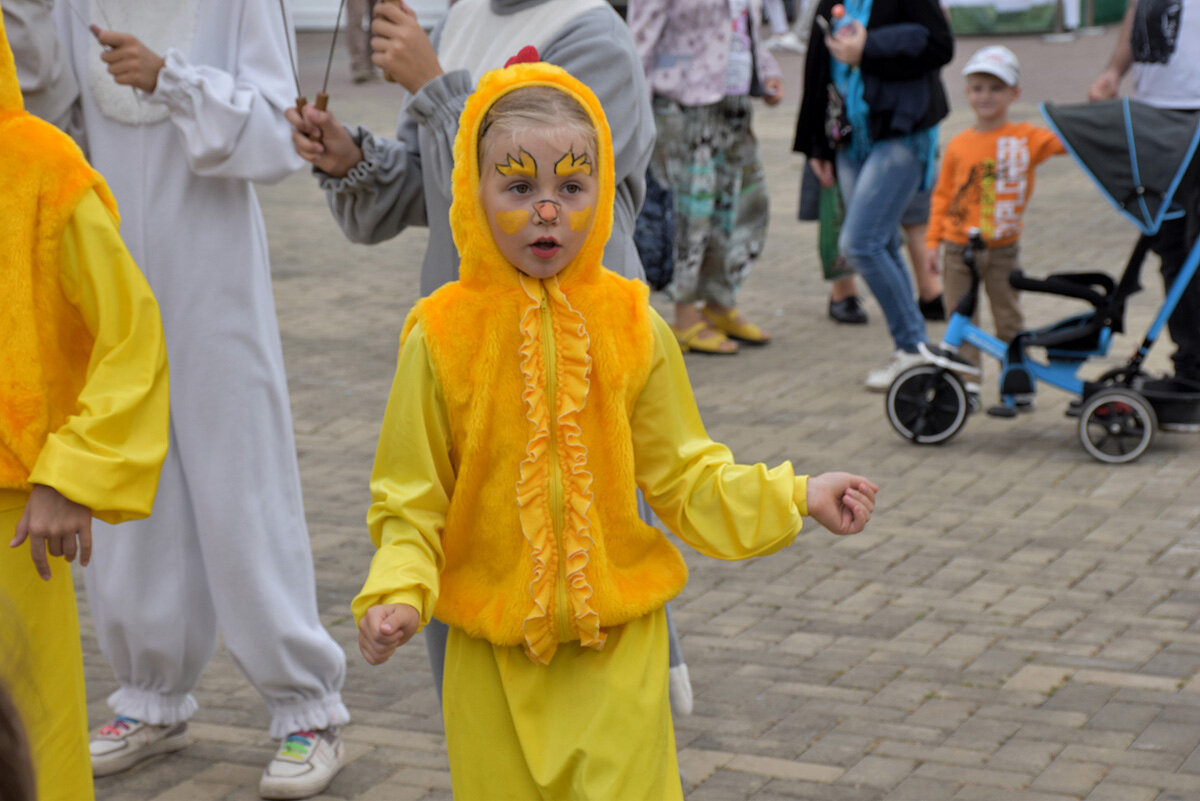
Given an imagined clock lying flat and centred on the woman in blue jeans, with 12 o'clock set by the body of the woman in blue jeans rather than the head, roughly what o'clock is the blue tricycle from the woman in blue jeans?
The blue tricycle is roughly at 9 o'clock from the woman in blue jeans.

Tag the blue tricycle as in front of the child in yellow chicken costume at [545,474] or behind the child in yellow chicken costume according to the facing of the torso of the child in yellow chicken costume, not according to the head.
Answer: behind

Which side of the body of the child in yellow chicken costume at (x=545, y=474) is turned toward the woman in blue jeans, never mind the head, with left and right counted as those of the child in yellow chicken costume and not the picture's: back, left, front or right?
back

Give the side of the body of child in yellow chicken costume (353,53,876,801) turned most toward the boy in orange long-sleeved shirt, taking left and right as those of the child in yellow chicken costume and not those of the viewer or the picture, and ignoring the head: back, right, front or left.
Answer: back

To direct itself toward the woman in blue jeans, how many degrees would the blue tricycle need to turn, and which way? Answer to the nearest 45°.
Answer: approximately 45° to its right

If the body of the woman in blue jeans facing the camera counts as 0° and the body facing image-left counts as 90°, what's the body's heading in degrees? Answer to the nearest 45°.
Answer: approximately 45°

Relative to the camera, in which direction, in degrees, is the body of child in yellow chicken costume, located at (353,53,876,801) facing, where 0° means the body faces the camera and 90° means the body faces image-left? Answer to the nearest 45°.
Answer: approximately 0°

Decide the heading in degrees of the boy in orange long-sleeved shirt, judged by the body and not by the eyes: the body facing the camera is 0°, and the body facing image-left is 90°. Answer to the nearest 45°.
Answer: approximately 0°

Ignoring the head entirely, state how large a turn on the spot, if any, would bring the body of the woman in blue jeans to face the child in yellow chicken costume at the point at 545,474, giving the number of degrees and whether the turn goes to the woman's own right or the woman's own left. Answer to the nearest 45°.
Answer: approximately 45° to the woman's own left

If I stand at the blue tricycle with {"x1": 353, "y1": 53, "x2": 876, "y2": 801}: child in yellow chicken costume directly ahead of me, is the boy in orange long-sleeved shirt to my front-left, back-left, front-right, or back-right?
back-right

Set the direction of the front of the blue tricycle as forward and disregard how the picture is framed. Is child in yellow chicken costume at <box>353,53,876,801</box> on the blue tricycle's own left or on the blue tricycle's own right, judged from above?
on the blue tricycle's own left

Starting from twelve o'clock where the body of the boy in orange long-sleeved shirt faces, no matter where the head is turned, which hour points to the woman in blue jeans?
The woman in blue jeans is roughly at 4 o'clock from the boy in orange long-sleeved shirt.

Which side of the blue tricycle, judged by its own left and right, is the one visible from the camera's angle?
left
